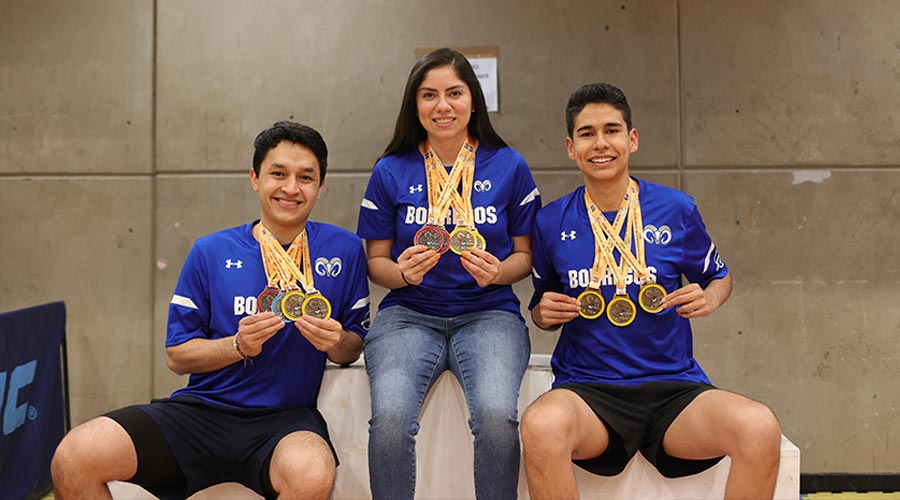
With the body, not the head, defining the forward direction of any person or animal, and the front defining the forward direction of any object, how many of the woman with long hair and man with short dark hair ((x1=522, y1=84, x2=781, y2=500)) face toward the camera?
2

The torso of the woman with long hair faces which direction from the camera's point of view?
toward the camera

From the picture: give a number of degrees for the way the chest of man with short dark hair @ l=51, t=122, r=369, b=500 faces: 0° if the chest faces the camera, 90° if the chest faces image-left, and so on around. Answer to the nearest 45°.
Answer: approximately 0°

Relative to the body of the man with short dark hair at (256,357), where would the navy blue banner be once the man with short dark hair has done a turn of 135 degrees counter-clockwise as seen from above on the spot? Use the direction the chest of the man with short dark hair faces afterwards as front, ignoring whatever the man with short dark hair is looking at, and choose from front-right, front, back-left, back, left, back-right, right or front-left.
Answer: left

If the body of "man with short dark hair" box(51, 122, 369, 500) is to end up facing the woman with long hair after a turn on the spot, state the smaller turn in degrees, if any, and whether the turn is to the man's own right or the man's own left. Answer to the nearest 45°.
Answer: approximately 90° to the man's own left

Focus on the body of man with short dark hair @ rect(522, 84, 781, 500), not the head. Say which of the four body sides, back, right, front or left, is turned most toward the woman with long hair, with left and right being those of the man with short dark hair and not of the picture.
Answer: right

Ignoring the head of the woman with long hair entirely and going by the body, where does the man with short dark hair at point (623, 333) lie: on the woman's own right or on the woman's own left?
on the woman's own left

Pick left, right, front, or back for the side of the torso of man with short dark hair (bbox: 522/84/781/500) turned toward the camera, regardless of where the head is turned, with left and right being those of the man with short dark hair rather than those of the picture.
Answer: front

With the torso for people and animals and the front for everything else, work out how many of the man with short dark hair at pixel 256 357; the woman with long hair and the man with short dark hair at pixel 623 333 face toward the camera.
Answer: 3

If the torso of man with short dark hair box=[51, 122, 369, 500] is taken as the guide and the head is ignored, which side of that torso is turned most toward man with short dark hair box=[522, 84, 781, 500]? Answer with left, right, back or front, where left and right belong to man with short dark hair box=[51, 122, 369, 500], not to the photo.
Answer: left
